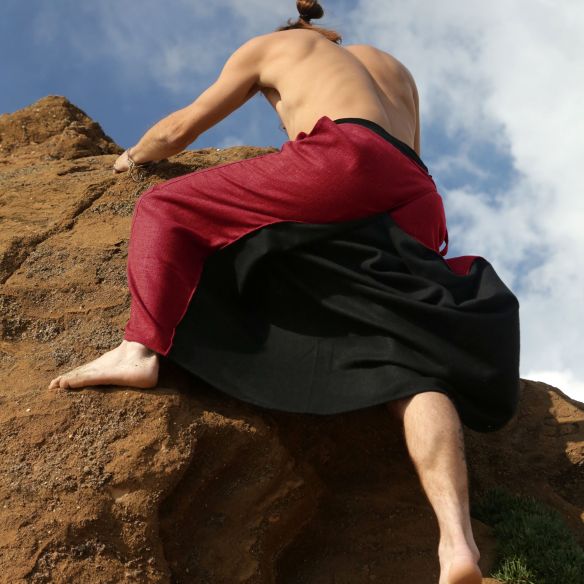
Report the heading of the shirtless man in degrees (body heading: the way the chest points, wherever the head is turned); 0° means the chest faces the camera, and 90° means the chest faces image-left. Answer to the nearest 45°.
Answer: approximately 135°
